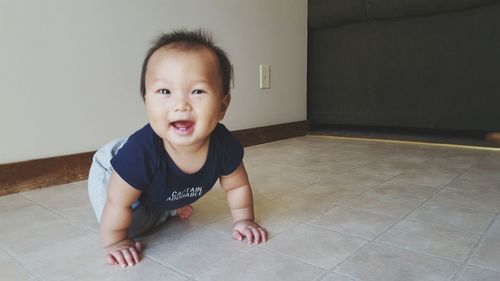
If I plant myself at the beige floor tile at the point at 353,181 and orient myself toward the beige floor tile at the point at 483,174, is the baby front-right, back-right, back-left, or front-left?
back-right

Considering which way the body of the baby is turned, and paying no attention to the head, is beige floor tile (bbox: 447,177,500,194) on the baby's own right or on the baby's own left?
on the baby's own left

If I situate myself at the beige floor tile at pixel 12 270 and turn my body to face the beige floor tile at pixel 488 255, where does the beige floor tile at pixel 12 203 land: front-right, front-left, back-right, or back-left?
back-left

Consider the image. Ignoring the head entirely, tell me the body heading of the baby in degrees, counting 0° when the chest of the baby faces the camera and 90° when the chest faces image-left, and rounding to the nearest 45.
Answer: approximately 315°

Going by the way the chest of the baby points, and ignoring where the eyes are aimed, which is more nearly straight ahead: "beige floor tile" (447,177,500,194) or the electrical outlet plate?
the beige floor tile
